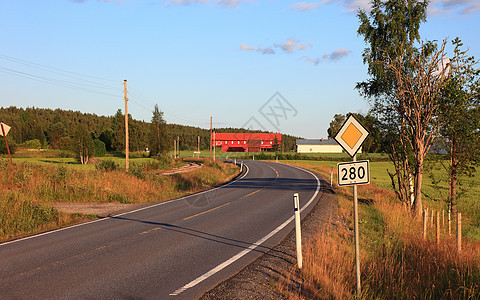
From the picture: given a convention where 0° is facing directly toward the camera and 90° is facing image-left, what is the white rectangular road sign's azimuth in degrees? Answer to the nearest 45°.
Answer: approximately 0°

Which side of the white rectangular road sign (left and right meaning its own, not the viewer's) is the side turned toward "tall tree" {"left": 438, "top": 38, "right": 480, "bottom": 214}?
back

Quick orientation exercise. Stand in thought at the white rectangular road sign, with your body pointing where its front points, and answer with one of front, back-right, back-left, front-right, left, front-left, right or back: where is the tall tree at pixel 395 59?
back
